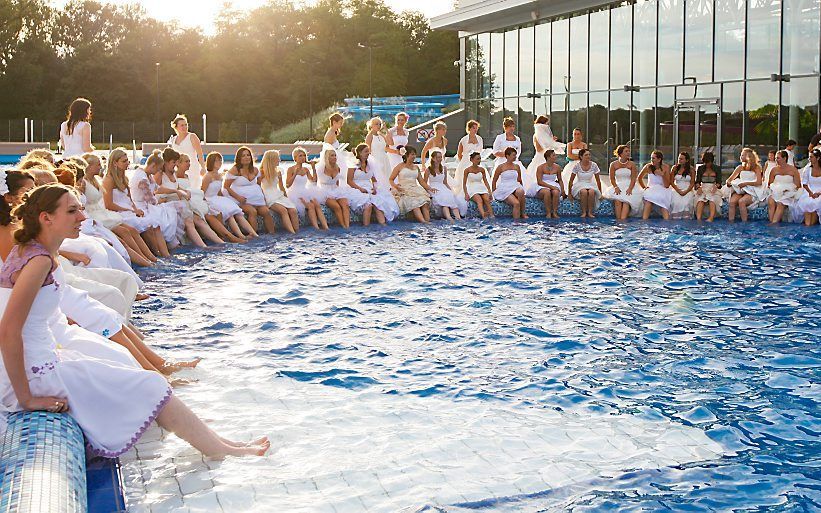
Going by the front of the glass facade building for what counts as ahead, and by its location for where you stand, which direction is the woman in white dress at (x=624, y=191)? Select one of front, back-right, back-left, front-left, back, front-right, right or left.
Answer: front-left

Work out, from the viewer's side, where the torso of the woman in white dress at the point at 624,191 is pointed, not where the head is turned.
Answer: toward the camera

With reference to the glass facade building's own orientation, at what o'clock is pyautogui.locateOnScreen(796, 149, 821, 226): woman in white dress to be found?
The woman in white dress is roughly at 10 o'clock from the glass facade building.

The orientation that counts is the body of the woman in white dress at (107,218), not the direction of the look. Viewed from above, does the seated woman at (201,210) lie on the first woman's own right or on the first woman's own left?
on the first woman's own left

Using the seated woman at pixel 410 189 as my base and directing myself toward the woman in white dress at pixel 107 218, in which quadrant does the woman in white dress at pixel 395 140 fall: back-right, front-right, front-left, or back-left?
back-right

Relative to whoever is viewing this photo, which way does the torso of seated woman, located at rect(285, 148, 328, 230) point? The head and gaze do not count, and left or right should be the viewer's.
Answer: facing the viewer and to the right of the viewer

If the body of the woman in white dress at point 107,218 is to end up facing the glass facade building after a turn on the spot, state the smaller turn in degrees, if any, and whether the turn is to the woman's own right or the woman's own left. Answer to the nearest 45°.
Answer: approximately 90° to the woman's own left

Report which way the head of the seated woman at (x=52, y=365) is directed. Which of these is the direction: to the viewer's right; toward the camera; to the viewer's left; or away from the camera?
to the viewer's right

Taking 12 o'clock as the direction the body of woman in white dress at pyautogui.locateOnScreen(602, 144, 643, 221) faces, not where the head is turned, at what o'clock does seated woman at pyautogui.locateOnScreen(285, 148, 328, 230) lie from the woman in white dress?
The seated woman is roughly at 2 o'clock from the woman in white dress.

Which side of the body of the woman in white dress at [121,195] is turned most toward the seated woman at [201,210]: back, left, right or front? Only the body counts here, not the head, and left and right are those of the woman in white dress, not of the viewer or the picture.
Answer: left

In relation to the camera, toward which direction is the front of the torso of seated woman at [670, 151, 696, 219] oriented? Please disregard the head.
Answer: toward the camera

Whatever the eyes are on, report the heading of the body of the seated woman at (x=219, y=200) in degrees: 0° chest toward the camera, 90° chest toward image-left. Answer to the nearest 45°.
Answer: approximately 315°

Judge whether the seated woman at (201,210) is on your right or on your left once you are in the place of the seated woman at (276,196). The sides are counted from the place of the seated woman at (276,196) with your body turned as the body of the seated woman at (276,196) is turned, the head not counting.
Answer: on your right

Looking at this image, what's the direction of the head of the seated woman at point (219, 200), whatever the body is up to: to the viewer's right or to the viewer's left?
to the viewer's right

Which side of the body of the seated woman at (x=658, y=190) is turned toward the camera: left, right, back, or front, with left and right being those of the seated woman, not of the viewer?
front

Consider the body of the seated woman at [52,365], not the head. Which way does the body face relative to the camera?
to the viewer's right
